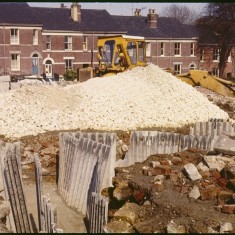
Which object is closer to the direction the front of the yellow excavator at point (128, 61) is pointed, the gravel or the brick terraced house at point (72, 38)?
the gravel

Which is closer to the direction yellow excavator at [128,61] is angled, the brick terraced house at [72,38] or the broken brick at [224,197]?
the broken brick
